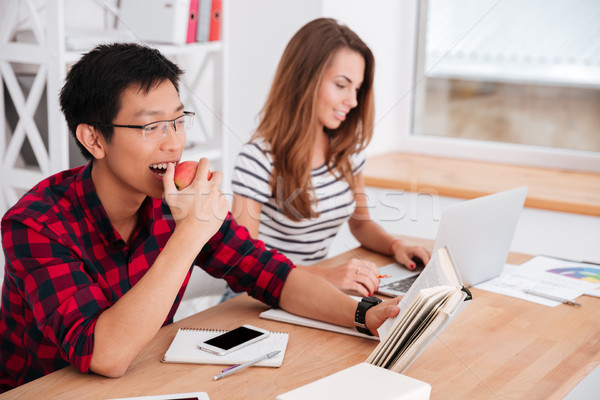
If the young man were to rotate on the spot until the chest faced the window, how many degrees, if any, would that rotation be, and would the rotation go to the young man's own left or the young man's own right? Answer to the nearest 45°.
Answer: approximately 90° to the young man's own left

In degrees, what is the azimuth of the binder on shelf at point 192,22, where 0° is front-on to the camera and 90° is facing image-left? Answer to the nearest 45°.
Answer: approximately 0°

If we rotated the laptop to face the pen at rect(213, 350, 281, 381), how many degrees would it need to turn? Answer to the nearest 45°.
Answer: approximately 90° to its left

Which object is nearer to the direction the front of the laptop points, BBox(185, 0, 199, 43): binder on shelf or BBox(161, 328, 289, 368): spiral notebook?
the binder on shelf

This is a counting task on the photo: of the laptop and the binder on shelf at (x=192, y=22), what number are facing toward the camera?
1

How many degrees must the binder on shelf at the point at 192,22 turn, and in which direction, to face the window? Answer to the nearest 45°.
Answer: approximately 90° to its left
